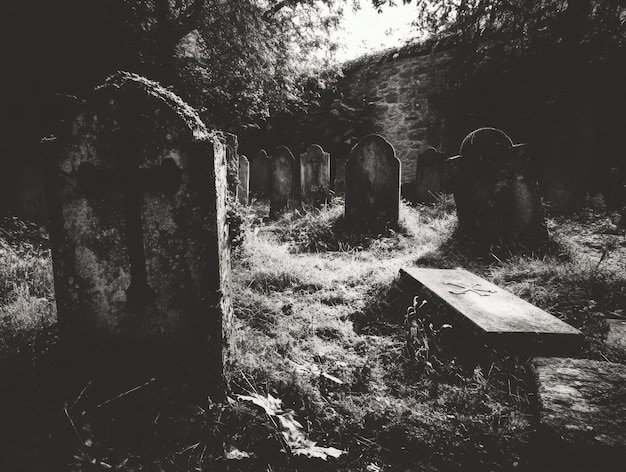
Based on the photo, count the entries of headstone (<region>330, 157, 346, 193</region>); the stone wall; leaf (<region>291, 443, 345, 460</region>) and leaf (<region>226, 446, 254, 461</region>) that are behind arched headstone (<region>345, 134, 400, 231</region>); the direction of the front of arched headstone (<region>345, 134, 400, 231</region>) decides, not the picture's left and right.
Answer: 2

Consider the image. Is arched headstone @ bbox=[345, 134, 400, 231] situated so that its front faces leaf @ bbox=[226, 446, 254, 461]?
yes

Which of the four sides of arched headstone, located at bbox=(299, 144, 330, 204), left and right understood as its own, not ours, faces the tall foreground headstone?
front

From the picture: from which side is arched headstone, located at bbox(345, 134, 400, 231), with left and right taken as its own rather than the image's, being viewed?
front

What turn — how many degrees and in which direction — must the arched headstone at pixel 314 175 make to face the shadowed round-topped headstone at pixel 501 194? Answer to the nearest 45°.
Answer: approximately 45° to its left

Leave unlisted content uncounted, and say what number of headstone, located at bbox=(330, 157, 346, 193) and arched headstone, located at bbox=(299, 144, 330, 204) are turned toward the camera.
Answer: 2

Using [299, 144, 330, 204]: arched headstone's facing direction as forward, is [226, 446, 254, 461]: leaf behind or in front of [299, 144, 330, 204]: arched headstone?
in front

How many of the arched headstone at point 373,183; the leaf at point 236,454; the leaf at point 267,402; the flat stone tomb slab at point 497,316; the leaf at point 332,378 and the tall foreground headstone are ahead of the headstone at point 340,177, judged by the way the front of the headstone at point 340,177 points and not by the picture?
6

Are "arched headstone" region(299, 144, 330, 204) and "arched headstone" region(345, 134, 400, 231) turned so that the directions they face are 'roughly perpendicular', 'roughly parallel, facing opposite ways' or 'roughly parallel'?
roughly parallel

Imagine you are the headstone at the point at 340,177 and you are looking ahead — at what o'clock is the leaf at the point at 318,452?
The leaf is roughly at 12 o'clock from the headstone.

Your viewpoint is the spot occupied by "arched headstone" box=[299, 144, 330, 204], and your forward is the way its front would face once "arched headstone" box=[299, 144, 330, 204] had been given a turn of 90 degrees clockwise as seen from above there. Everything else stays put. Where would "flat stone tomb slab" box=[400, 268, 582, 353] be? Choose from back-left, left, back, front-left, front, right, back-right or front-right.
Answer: left

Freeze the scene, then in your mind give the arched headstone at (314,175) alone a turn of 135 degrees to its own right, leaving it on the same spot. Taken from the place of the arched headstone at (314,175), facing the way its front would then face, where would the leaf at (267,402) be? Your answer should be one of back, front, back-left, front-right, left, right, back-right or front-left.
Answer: back-left

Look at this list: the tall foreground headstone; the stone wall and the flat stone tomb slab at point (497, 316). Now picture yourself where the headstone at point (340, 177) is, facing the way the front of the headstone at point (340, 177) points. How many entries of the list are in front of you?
2

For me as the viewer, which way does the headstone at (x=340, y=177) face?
facing the viewer

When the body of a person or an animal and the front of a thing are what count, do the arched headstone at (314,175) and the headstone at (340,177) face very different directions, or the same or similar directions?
same or similar directions

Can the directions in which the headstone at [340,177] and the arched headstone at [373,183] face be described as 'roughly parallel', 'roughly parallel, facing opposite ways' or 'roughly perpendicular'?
roughly parallel

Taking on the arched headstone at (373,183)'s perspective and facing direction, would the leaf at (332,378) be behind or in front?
in front

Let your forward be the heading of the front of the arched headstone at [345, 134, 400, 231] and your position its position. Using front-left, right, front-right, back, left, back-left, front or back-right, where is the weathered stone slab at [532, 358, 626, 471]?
front
